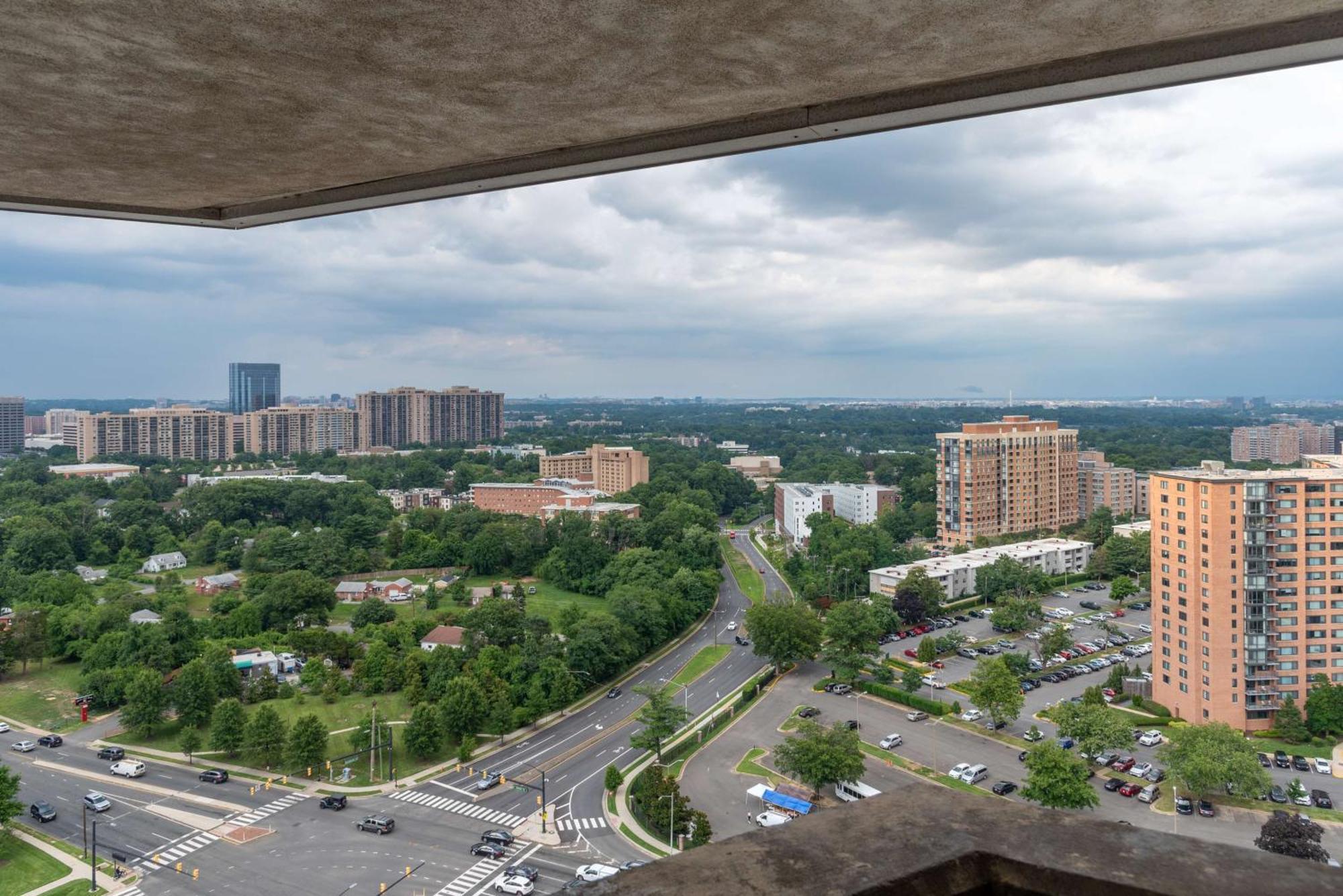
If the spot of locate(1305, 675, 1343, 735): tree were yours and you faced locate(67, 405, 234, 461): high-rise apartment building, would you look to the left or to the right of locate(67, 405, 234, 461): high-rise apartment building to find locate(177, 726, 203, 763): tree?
left

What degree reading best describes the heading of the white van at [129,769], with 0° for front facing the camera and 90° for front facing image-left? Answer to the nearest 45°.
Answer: approximately 135°

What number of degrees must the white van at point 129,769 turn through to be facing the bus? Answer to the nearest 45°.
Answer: approximately 180°

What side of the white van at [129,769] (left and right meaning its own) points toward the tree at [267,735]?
back

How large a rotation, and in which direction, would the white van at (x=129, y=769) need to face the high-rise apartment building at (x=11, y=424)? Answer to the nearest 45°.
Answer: approximately 45° to its right

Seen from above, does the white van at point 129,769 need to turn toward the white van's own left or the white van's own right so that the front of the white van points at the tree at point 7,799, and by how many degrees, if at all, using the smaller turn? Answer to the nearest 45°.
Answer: approximately 90° to the white van's own left

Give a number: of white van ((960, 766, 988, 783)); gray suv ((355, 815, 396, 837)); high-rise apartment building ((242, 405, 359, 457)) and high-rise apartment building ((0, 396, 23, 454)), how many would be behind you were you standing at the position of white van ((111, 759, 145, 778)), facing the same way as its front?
2

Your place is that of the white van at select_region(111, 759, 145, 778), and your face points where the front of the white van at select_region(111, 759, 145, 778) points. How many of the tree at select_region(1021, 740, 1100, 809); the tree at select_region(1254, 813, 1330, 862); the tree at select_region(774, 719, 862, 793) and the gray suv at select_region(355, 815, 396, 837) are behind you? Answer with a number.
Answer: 4

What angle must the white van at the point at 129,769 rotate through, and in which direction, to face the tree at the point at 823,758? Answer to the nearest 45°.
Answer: approximately 180°

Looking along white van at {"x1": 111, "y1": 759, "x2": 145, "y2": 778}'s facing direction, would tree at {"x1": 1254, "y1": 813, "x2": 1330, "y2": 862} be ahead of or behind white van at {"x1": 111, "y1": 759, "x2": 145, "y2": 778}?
behind

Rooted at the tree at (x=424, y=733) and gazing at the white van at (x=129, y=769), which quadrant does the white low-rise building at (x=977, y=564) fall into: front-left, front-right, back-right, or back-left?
back-right

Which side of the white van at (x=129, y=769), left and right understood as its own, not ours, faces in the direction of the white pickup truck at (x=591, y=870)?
back

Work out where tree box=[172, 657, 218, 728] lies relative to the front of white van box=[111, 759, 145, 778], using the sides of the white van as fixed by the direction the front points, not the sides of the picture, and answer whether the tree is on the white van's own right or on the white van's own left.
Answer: on the white van's own right

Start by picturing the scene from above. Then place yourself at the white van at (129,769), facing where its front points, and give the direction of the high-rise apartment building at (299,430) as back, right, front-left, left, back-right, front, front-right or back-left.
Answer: front-right
